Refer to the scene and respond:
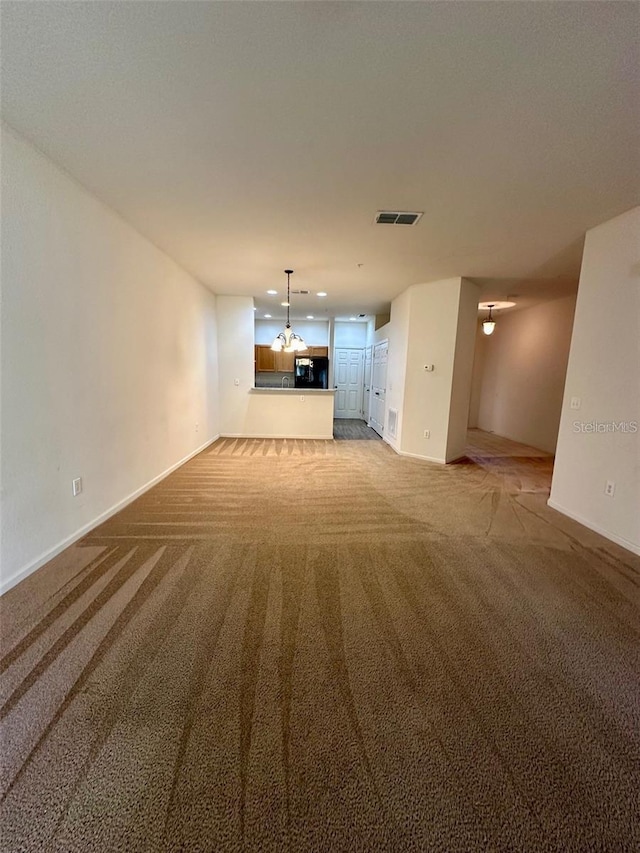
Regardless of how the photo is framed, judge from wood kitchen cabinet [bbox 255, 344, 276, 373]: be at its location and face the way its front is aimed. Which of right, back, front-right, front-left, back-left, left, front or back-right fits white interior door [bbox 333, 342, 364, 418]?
left

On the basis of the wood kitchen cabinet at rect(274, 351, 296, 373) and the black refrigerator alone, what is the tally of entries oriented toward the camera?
2

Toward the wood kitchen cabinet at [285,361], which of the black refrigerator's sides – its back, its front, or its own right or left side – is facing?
right

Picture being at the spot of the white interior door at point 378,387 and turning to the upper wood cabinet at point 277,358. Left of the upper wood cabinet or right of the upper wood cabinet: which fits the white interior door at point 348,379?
right

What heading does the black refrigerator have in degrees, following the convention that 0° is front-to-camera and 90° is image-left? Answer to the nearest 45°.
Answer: approximately 0°

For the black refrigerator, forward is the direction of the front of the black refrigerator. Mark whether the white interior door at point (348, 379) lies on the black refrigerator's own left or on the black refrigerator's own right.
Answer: on the black refrigerator's own left

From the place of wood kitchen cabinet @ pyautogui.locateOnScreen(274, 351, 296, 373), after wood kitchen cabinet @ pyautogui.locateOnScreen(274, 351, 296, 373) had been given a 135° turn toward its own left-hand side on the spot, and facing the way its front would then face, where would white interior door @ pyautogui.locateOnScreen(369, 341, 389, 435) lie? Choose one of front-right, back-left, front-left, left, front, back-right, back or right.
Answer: right
